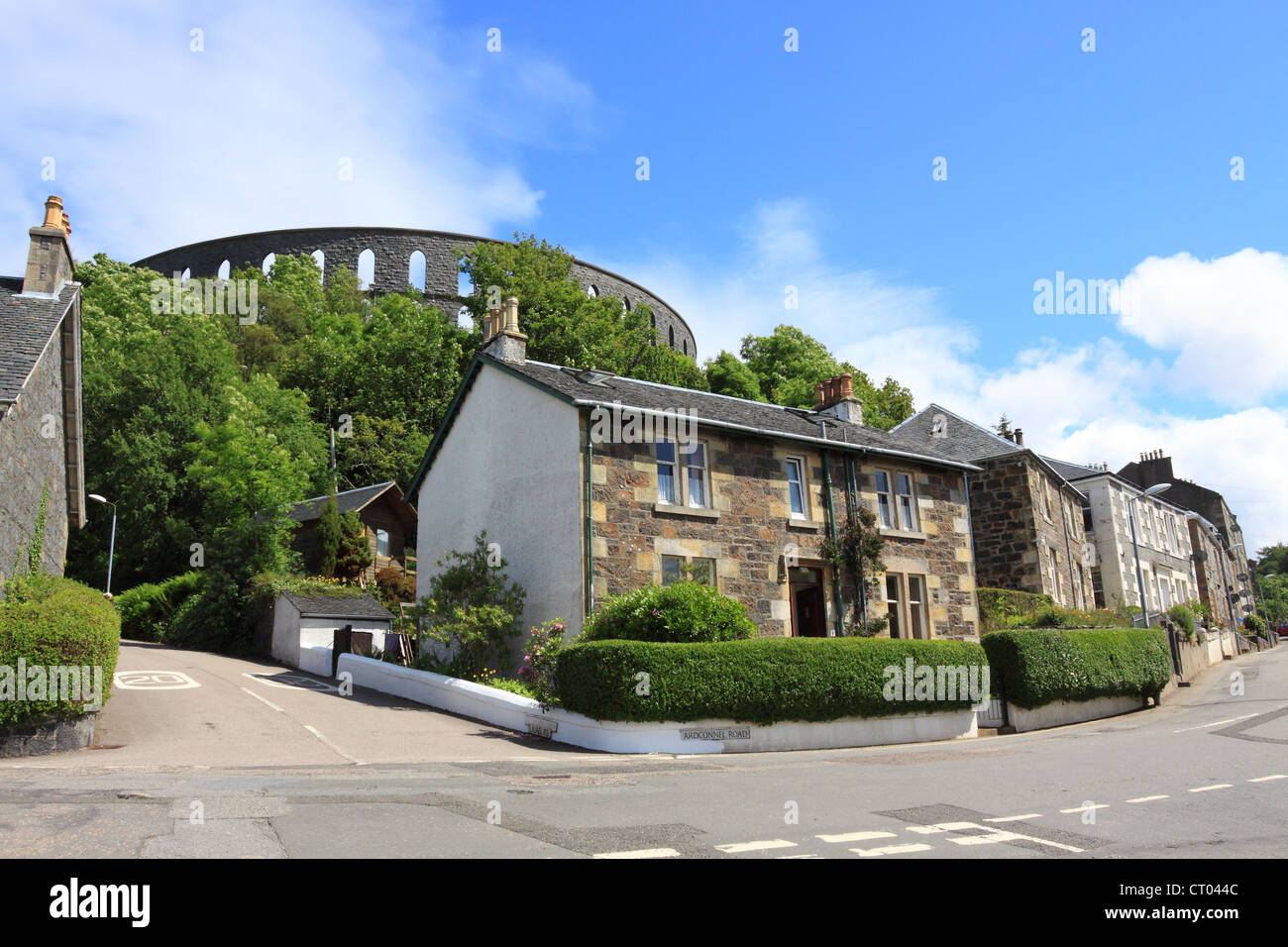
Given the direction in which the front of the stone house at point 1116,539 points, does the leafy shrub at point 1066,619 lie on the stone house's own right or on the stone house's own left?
on the stone house's own right

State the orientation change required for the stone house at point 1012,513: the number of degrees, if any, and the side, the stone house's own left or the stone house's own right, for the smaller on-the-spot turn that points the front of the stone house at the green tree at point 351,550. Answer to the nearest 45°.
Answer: approximately 135° to the stone house's own right

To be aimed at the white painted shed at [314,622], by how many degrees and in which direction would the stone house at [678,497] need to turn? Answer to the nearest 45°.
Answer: approximately 180°

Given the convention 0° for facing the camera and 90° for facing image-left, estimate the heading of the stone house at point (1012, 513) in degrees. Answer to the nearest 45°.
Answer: approximately 315°

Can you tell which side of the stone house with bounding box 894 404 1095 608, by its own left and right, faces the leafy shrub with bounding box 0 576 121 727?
right

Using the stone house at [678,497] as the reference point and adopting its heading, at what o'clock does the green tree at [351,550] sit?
The green tree is roughly at 6 o'clock from the stone house.

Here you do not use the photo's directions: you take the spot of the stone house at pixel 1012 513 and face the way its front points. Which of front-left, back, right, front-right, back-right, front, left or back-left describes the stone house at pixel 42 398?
right

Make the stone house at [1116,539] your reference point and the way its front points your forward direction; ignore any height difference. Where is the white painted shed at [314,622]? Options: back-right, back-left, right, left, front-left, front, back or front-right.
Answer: right

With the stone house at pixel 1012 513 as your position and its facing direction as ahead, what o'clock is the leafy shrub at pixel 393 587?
The leafy shrub is roughly at 4 o'clock from the stone house.
